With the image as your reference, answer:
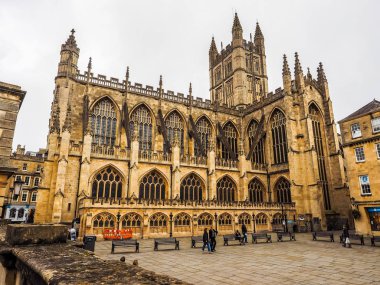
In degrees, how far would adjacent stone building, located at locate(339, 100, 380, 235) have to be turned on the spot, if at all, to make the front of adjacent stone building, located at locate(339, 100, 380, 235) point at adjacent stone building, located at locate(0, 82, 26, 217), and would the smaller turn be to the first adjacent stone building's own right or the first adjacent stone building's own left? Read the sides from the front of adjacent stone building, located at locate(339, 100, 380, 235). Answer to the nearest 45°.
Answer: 0° — it already faces it

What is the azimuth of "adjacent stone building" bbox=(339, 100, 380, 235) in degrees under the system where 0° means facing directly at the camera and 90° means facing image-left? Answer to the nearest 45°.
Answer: approximately 45°

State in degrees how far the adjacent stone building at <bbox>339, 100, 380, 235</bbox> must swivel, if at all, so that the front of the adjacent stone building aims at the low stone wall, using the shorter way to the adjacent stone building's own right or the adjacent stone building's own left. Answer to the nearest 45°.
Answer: approximately 45° to the adjacent stone building's own left
